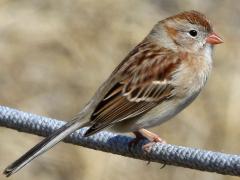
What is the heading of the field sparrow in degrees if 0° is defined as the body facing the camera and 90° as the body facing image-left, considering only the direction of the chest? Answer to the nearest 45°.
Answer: approximately 270°
